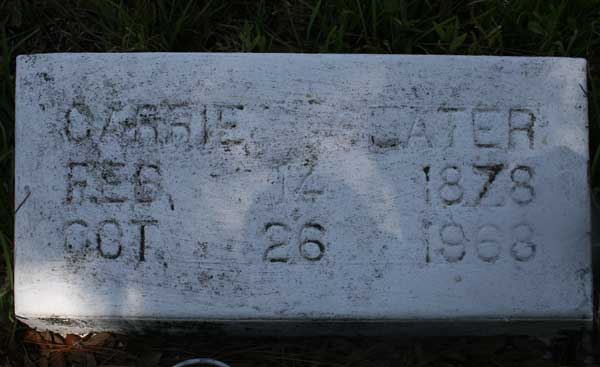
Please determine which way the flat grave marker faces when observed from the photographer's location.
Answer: facing the viewer
